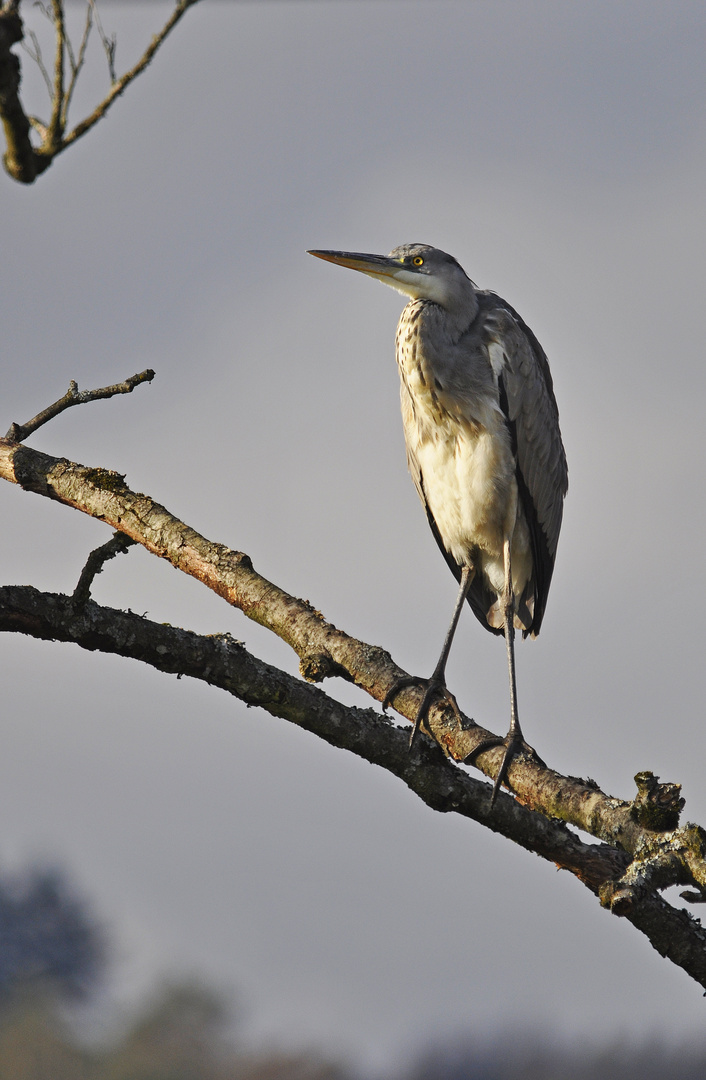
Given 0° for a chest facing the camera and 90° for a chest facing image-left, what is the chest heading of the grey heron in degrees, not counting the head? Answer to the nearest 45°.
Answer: approximately 45°
